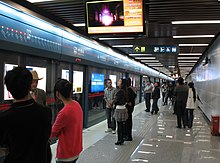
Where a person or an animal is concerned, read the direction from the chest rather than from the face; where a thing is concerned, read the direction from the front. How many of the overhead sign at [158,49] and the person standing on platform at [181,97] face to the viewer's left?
0

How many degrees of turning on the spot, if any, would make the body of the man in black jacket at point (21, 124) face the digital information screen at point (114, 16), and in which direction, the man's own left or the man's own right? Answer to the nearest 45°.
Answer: approximately 45° to the man's own right

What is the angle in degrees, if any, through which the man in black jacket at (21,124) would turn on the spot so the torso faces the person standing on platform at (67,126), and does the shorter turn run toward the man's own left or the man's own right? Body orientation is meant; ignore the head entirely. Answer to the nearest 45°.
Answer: approximately 45° to the man's own right

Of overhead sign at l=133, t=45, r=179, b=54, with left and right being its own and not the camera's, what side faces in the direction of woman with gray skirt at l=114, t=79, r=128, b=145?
front

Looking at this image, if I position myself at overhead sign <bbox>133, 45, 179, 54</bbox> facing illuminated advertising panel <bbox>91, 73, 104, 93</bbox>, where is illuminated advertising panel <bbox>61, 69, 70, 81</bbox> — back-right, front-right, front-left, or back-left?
front-left

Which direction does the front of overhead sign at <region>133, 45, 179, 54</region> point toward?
toward the camera

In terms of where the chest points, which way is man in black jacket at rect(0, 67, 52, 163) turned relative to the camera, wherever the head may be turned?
away from the camera

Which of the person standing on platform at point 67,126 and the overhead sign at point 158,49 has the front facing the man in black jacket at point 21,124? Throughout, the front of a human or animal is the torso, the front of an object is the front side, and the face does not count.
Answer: the overhead sign

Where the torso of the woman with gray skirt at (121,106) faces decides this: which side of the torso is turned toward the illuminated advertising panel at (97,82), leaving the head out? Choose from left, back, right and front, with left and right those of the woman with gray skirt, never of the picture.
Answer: right

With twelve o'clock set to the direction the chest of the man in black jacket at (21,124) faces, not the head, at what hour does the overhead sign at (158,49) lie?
The overhead sign is roughly at 1 o'clock from the man in black jacket.

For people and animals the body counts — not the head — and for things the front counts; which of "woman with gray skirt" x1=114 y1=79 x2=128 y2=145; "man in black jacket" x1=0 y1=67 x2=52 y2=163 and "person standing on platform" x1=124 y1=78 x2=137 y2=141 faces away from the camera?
the man in black jacket
